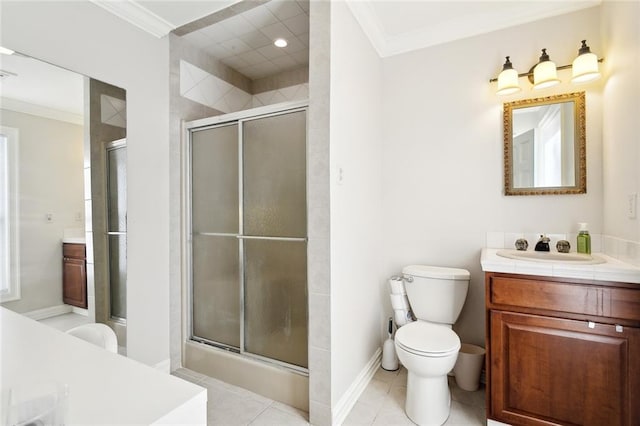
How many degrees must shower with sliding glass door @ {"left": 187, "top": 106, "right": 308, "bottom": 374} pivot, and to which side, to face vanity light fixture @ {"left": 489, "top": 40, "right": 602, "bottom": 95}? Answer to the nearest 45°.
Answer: approximately 135° to its left

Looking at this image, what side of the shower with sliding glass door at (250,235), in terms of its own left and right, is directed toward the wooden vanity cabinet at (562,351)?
left

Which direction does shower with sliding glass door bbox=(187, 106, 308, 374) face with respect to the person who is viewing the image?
facing the viewer and to the left of the viewer

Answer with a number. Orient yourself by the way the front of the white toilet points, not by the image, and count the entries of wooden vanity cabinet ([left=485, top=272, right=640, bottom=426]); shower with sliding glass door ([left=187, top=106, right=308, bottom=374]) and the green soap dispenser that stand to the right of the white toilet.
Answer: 1

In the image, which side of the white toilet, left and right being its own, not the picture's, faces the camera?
front

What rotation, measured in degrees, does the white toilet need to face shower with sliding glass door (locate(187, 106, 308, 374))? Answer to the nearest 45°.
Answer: approximately 90° to its right

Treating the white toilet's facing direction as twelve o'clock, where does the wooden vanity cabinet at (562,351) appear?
The wooden vanity cabinet is roughly at 9 o'clock from the white toilet.

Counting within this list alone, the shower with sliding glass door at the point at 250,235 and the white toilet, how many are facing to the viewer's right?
0

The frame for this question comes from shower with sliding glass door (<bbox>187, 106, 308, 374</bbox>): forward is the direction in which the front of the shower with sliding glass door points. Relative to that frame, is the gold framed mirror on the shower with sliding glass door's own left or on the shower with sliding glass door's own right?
on the shower with sliding glass door's own left
